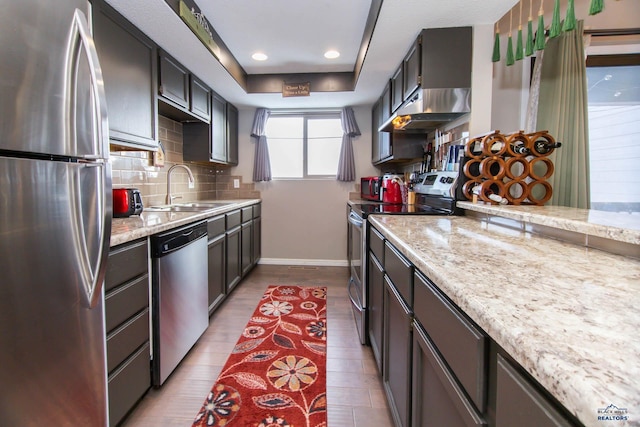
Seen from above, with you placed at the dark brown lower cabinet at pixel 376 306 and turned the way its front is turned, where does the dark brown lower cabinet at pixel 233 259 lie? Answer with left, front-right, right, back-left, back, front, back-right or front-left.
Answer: front-right

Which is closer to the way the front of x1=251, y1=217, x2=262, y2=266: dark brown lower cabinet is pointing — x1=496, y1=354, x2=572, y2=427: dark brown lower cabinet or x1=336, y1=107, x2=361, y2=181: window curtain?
the window curtain

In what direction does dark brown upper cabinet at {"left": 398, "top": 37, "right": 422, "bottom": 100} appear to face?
to the viewer's left

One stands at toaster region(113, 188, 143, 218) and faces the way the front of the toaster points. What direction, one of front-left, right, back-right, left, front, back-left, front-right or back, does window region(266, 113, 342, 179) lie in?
left

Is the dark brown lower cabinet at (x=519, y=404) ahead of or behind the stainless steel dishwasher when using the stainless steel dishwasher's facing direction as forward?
ahead

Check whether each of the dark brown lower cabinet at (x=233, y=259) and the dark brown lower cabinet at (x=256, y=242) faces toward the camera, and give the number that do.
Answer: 0

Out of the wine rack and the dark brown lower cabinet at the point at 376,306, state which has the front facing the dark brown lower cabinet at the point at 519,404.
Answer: the wine rack

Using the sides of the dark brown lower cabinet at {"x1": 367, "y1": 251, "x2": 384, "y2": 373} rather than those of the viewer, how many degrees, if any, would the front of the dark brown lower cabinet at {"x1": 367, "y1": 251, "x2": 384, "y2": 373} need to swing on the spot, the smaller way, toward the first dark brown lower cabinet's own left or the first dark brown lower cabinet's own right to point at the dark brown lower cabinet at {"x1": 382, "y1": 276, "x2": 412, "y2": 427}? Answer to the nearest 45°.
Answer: approximately 90° to the first dark brown lower cabinet's own left

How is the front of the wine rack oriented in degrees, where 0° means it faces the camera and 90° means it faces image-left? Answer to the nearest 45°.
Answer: approximately 0°

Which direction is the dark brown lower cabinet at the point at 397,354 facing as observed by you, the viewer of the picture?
facing to the left of the viewer

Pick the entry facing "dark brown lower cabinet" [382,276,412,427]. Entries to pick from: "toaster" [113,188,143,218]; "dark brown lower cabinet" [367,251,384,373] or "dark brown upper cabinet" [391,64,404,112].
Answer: the toaster

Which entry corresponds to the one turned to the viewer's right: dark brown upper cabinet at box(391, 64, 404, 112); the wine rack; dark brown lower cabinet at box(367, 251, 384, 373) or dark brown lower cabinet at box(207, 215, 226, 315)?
dark brown lower cabinet at box(207, 215, 226, 315)

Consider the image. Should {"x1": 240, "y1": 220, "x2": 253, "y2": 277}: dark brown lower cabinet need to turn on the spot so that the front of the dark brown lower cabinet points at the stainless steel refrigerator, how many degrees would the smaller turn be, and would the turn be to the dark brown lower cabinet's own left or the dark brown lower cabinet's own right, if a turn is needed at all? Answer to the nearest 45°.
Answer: approximately 90° to the dark brown lower cabinet's own right

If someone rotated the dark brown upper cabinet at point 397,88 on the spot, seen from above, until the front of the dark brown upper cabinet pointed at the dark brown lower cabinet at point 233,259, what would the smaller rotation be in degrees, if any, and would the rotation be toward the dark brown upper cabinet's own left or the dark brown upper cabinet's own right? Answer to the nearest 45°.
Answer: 0° — it already faces it
